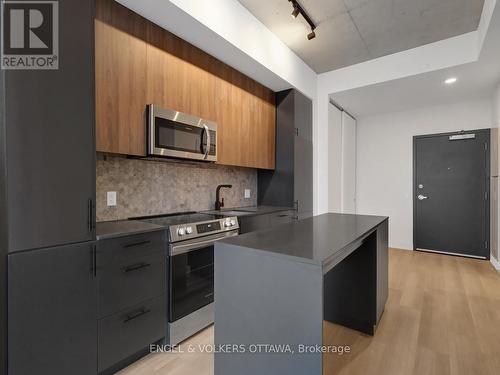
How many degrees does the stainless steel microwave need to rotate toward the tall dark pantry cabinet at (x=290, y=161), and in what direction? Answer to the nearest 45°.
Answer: approximately 90° to its left

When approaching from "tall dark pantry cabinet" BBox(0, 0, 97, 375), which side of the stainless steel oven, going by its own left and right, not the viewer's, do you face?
right

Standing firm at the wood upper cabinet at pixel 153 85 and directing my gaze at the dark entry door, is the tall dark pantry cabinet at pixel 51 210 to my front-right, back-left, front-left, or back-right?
back-right

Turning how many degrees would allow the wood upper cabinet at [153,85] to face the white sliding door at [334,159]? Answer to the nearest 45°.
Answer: approximately 90° to its left

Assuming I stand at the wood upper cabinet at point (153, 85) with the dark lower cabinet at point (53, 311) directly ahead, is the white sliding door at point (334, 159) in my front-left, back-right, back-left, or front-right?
back-left

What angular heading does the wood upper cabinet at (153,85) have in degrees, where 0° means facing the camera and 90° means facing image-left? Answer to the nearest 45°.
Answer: approximately 315°
